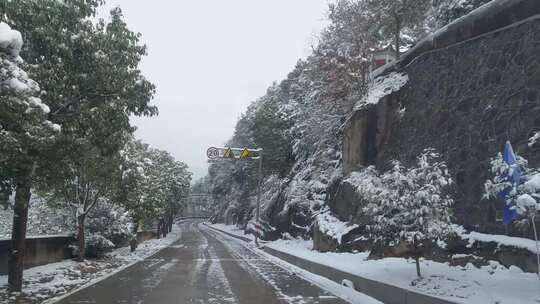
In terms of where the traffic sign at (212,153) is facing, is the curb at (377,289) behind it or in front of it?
in front

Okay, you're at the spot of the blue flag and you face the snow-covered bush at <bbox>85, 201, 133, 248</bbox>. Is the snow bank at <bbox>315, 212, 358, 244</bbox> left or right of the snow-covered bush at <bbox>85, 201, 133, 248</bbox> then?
right

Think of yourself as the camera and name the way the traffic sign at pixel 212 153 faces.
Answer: facing the viewer

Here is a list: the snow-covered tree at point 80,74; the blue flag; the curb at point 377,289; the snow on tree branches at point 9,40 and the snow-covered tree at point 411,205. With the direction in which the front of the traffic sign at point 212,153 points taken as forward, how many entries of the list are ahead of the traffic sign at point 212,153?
5

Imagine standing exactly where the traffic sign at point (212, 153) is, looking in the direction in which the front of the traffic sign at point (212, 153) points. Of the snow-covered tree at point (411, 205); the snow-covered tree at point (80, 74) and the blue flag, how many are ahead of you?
3

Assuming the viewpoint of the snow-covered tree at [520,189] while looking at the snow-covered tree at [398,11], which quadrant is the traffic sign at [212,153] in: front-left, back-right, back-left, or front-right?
front-left

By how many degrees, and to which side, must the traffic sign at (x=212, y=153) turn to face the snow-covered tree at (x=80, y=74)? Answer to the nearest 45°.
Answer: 0° — it already faces it

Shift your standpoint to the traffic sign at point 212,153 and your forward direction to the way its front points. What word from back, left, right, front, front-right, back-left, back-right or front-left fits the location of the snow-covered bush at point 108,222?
front-right

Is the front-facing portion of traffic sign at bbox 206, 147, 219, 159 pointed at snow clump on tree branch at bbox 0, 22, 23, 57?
yes

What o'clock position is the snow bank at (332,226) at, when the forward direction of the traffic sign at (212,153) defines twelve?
The snow bank is roughly at 11 o'clock from the traffic sign.

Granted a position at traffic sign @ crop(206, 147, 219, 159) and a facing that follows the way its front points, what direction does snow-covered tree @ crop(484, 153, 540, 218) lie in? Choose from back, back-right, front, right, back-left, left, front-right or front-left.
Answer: front

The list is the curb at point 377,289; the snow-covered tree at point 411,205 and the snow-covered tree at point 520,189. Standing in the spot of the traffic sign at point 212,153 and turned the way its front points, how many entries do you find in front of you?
3

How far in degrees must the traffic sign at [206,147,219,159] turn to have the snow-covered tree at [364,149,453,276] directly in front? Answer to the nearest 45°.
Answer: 0° — it already faces it

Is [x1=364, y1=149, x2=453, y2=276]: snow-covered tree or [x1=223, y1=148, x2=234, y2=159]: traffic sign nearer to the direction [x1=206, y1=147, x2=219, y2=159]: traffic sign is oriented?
the snow-covered tree

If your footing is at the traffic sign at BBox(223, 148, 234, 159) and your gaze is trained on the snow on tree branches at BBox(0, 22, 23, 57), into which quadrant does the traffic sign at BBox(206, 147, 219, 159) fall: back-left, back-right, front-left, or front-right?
front-right
